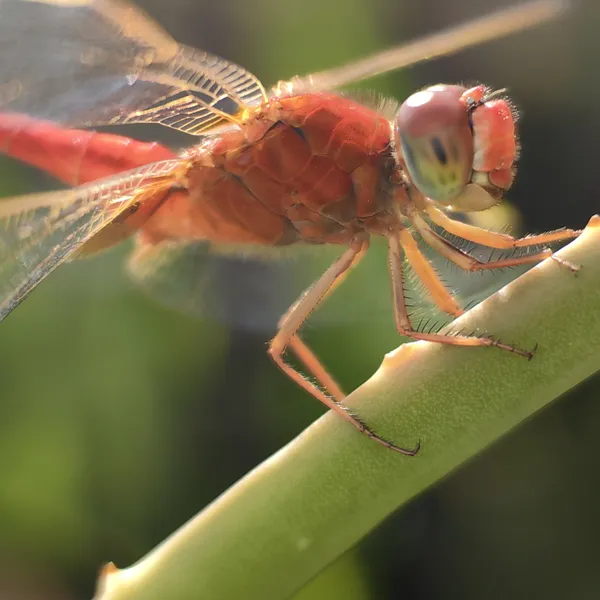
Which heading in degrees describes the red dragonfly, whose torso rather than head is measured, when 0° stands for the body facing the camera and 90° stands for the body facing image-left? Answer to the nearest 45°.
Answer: approximately 270°
